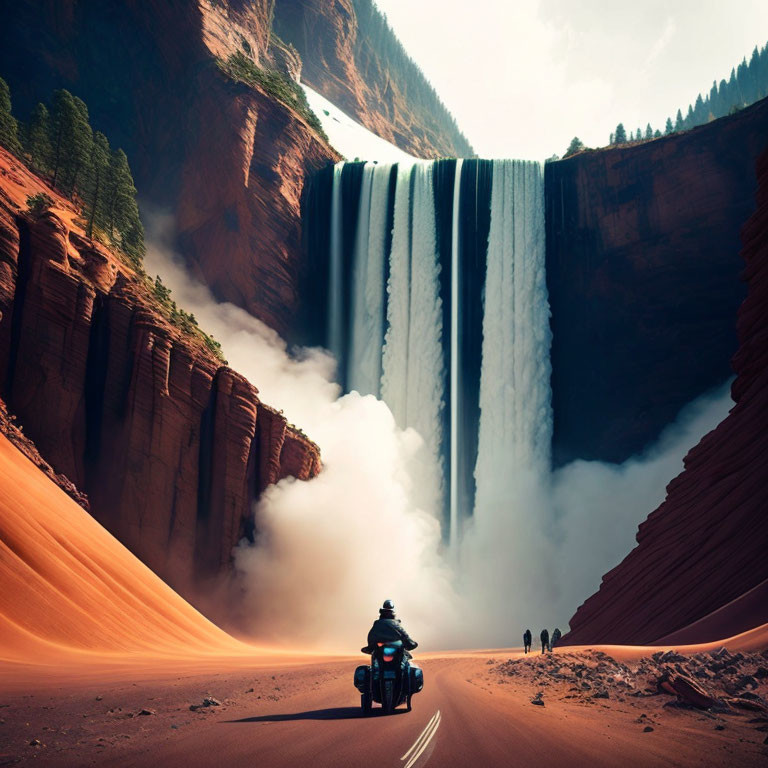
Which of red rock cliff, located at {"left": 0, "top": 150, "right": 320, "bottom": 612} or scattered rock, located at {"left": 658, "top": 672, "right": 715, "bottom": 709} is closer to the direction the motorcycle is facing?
the red rock cliff

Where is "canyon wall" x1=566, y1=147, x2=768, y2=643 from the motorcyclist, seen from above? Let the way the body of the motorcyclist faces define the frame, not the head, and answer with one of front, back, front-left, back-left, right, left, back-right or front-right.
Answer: front-right

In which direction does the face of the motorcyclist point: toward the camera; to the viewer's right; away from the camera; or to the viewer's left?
away from the camera

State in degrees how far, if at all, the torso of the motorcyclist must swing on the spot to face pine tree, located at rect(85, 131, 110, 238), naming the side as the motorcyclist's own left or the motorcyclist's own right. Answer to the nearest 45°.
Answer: approximately 45° to the motorcyclist's own left

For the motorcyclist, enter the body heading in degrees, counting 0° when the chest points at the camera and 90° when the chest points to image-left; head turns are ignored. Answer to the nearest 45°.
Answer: approximately 180°

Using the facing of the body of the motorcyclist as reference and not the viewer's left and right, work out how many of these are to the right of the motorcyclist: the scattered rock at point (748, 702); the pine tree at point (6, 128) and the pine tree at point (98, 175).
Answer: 1

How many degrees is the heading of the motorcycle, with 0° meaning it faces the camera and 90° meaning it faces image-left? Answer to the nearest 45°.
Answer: approximately 180°

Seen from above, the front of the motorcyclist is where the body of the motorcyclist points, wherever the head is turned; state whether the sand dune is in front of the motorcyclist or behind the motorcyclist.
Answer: in front

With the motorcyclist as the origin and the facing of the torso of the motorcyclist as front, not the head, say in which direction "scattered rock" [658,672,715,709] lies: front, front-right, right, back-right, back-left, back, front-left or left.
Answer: right

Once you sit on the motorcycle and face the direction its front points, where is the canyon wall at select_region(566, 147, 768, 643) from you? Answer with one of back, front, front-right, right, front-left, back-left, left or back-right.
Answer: front-right

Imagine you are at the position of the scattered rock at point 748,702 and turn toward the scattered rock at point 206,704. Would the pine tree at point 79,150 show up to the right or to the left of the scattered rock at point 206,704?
right

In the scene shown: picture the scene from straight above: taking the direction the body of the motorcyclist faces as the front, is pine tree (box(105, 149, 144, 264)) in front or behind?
in front

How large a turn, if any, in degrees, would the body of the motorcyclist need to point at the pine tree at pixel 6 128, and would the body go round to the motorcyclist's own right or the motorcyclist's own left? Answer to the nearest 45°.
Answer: approximately 45° to the motorcyclist's own left
